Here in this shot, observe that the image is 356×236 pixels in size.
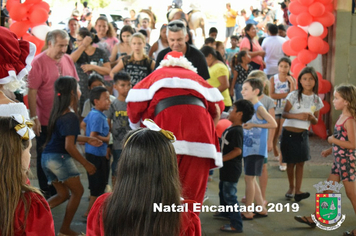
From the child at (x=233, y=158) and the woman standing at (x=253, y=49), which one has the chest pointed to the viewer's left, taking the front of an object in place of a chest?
the child

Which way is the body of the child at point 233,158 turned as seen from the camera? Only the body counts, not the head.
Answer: to the viewer's left

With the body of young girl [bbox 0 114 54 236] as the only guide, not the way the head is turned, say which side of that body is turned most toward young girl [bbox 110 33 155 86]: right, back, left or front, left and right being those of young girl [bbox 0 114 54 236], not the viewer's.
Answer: front

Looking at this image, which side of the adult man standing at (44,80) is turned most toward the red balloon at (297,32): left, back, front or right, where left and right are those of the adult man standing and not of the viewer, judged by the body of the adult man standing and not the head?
left

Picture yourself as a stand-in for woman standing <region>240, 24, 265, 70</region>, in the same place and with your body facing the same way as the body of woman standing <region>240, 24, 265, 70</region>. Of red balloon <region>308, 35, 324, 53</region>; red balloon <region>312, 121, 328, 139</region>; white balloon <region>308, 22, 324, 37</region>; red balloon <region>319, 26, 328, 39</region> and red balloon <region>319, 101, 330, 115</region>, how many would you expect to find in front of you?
5

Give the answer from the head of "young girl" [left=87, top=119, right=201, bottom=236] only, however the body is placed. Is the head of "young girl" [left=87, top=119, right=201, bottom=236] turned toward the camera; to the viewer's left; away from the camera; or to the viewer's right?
away from the camera

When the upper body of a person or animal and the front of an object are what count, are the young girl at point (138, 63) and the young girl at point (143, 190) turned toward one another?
yes

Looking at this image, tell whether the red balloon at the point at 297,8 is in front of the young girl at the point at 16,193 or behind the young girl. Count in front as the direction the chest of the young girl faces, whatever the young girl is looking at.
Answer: in front

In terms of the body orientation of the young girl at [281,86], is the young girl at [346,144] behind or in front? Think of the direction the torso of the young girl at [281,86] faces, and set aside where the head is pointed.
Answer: in front

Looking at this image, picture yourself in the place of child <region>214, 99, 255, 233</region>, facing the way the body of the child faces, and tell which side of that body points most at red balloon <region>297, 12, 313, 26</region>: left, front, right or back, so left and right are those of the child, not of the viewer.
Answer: right

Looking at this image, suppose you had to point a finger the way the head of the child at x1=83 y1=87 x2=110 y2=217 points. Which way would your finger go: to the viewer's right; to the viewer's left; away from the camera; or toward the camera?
to the viewer's right

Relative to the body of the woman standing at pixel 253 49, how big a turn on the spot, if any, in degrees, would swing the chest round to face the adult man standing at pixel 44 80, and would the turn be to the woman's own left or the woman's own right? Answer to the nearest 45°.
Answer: approximately 90° to the woman's own right

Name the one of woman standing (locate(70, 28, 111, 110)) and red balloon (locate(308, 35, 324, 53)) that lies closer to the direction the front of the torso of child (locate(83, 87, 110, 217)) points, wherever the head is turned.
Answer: the red balloon

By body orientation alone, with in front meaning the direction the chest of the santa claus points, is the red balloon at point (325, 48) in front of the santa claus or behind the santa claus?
in front

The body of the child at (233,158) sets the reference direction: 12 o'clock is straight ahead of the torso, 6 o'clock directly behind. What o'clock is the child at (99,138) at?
the child at (99,138) is roughly at 12 o'clock from the child at (233,158).

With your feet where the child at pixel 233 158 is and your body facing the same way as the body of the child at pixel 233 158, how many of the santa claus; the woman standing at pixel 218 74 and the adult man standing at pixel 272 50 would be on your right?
2
